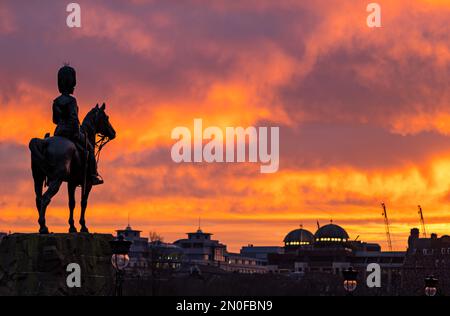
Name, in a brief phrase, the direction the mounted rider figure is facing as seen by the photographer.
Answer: facing away from the viewer and to the right of the viewer

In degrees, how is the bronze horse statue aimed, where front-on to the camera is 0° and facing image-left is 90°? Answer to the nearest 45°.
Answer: approximately 225°
